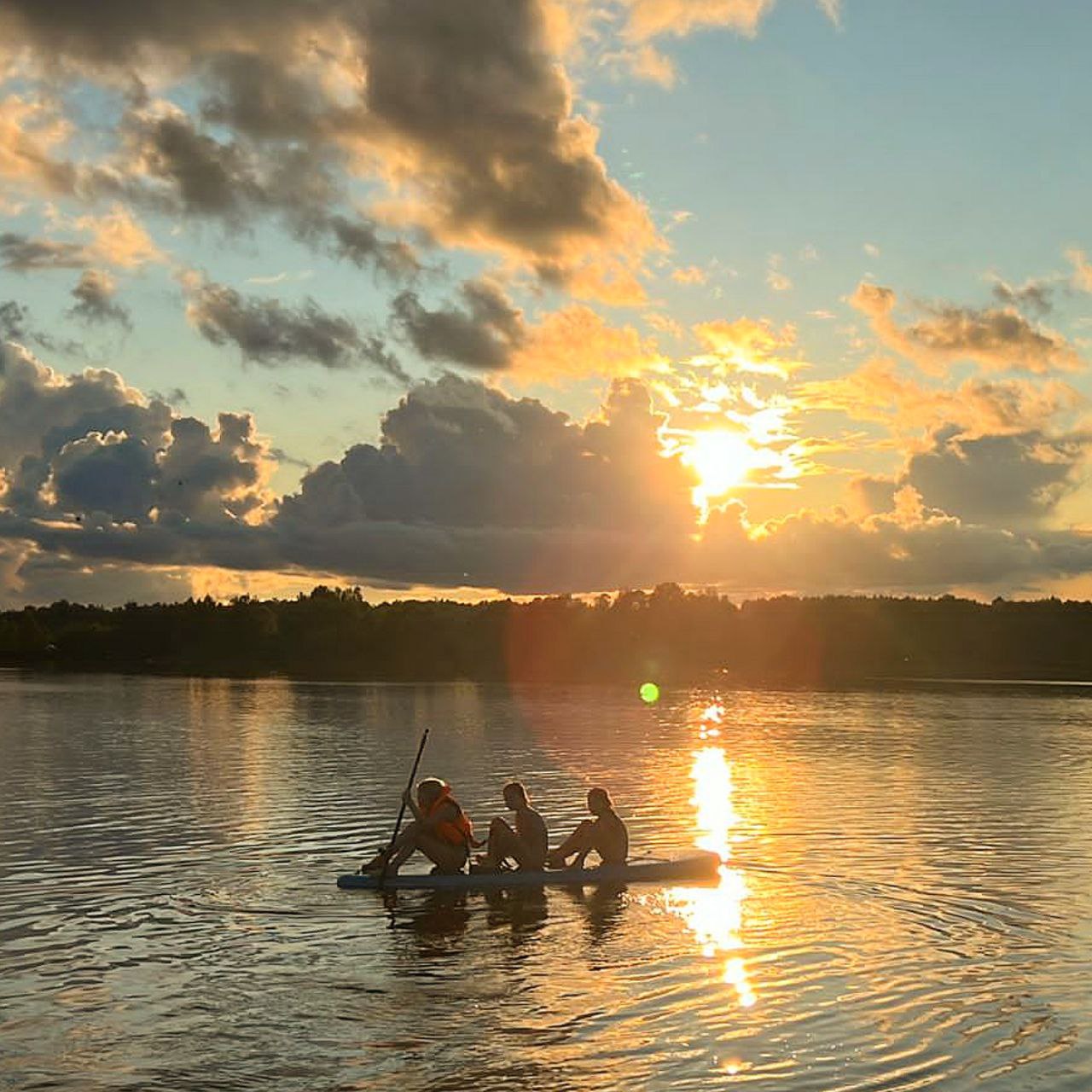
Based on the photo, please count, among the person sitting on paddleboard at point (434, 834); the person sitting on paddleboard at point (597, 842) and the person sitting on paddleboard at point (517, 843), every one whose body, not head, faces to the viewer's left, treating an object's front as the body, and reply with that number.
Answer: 3

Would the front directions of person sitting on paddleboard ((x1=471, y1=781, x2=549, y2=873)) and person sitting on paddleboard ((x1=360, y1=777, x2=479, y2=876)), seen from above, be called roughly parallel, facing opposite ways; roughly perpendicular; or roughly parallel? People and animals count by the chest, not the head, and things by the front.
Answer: roughly parallel

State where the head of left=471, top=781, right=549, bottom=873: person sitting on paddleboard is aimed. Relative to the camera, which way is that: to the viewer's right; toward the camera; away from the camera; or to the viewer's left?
to the viewer's left

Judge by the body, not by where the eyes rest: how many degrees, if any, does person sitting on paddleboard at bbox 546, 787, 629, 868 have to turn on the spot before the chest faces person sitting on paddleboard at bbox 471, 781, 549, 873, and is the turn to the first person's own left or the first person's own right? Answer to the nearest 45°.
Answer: approximately 45° to the first person's own left

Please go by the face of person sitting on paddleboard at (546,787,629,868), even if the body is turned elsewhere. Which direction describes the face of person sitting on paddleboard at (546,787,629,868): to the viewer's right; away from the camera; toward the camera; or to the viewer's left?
to the viewer's left

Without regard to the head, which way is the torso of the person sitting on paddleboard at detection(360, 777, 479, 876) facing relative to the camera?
to the viewer's left

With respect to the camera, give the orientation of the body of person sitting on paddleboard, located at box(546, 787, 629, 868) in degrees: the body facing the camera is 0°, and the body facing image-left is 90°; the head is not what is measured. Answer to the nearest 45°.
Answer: approximately 90°

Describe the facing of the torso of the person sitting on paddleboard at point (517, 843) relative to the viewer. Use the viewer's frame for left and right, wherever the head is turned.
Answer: facing to the left of the viewer

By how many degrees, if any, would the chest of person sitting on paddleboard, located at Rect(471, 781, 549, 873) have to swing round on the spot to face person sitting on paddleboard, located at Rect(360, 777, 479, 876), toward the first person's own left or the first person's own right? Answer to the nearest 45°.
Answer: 0° — they already face them

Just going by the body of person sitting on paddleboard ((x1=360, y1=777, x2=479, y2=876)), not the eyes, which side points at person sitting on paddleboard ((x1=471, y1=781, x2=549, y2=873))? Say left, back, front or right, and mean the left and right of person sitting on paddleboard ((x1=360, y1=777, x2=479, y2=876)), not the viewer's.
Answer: back
